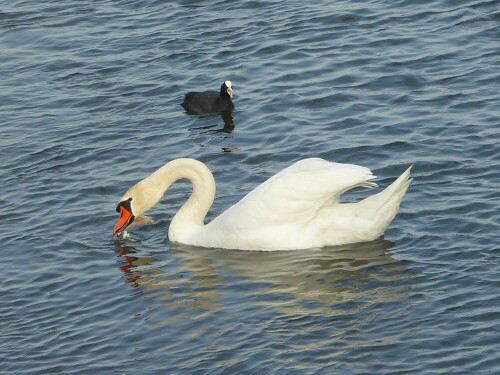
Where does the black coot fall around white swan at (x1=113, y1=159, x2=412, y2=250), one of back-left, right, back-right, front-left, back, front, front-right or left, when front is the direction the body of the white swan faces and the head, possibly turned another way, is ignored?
right

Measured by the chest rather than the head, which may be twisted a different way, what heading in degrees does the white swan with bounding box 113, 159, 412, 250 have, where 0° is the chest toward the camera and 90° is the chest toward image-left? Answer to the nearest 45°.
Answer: approximately 90°

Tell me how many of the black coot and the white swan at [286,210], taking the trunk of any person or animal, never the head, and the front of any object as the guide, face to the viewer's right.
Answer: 1

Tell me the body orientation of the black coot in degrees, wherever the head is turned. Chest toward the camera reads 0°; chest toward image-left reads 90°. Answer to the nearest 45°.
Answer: approximately 270°

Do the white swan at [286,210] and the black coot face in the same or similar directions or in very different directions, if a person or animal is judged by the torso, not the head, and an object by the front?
very different directions

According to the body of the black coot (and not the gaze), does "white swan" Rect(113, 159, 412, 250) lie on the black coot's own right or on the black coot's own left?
on the black coot's own right
